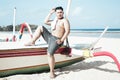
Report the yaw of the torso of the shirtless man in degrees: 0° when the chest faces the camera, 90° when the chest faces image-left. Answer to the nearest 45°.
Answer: approximately 45°
